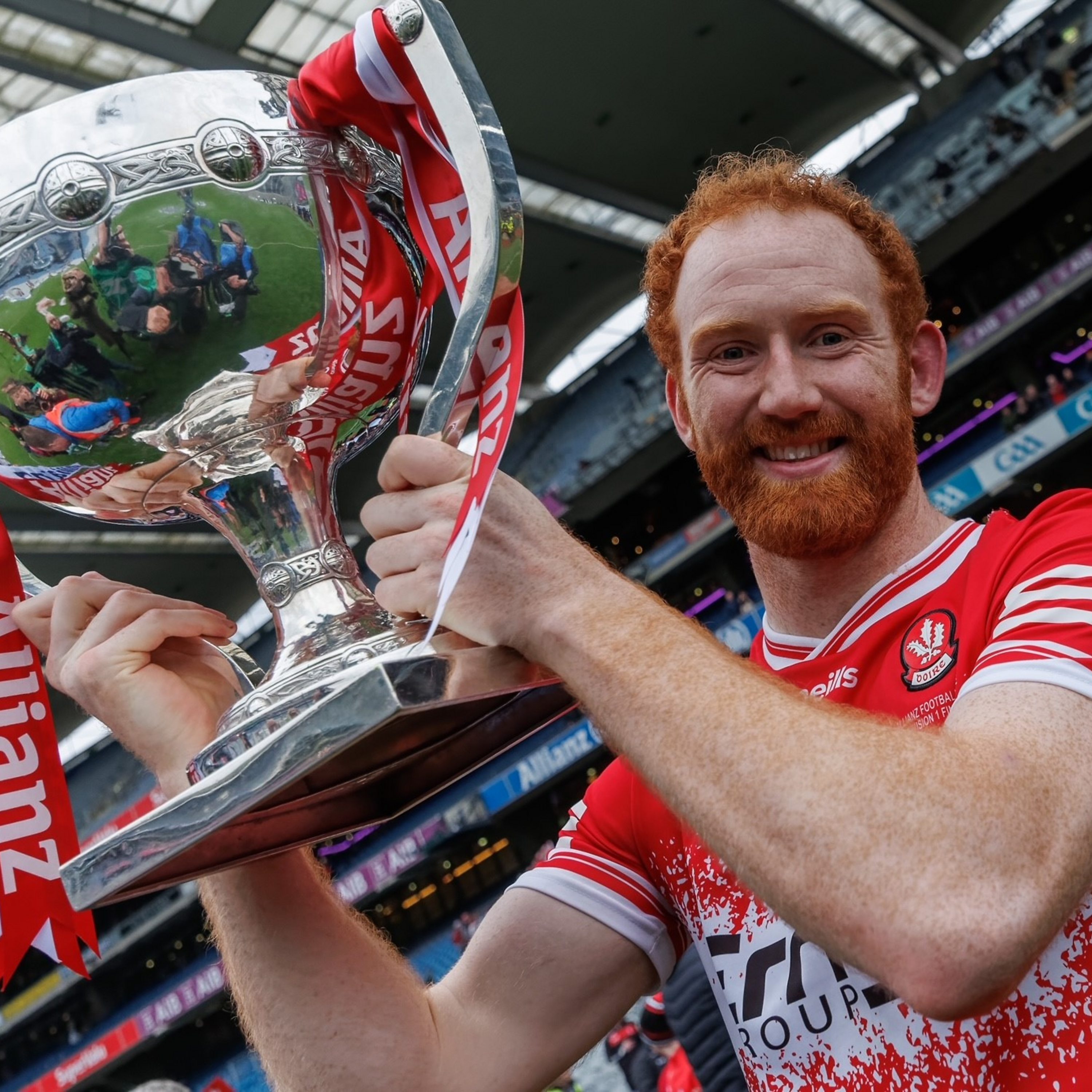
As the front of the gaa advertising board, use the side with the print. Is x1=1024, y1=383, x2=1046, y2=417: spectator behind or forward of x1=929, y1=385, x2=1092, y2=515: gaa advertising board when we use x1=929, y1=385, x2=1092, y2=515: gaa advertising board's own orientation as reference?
behind

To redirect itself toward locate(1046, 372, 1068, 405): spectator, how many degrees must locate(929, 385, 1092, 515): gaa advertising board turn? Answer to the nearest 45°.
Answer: approximately 135° to its left

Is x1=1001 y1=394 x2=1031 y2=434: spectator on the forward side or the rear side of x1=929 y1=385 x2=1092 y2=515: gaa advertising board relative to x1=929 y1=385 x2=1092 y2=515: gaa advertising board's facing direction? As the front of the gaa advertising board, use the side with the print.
on the rear side

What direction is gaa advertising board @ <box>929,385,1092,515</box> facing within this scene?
toward the camera

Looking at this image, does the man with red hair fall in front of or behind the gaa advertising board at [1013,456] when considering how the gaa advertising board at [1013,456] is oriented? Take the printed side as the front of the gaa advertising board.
in front

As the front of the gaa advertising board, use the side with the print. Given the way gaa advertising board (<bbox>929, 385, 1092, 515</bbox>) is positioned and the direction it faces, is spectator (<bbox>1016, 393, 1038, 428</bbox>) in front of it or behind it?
behind

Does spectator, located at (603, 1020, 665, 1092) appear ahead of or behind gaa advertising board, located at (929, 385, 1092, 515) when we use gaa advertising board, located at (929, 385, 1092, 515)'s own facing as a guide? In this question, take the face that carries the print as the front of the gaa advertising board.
ahead
